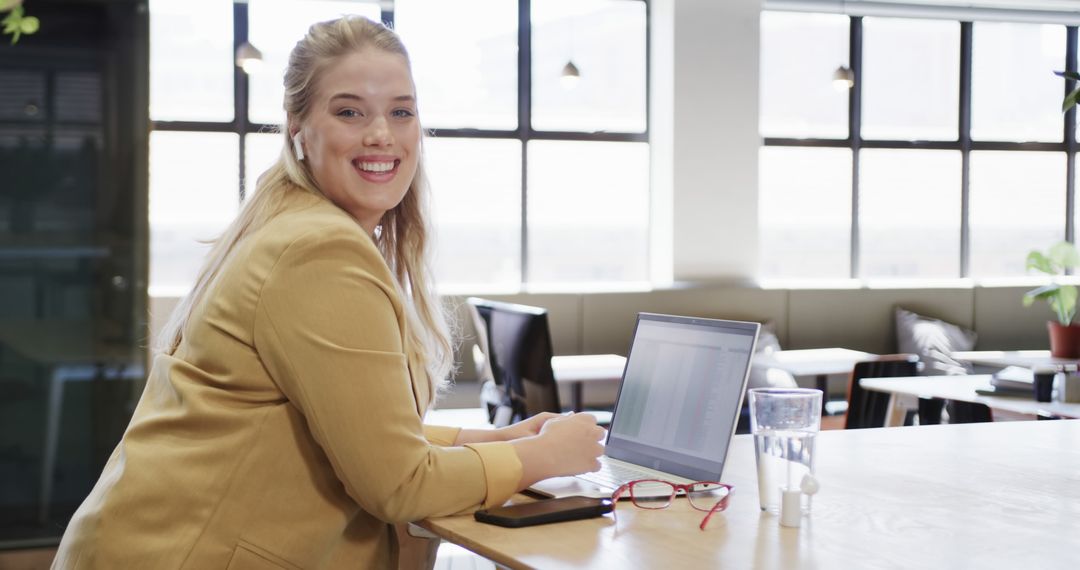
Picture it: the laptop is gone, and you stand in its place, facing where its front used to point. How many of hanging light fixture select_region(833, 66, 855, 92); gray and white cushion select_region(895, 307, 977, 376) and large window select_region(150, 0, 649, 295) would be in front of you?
0

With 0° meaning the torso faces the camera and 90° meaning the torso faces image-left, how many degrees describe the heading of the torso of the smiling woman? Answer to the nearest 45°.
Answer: approximately 270°

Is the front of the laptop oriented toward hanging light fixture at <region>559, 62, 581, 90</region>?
no

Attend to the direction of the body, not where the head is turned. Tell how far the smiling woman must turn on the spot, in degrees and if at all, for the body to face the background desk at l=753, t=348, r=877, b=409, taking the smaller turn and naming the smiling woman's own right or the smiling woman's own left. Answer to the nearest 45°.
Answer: approximately 45° to the smiling woman's own left

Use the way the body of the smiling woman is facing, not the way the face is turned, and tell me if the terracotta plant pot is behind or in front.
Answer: in front

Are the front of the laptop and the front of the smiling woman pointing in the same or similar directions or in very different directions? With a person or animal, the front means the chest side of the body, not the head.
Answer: very different directions

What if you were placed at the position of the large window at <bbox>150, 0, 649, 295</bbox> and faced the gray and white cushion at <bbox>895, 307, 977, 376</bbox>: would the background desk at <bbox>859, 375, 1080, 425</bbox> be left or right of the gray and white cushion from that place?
right

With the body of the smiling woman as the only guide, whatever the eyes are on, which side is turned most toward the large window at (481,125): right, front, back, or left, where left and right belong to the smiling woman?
left

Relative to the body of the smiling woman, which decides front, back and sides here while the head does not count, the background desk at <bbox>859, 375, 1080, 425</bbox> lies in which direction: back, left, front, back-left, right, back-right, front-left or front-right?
front-left

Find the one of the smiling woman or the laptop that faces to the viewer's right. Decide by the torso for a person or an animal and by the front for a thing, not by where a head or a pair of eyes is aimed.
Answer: the smiling woman

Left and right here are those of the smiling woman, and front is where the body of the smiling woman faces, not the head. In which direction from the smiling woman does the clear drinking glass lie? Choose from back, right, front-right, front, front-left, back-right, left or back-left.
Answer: front

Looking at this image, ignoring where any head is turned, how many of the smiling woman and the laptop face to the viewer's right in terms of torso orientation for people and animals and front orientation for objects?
1

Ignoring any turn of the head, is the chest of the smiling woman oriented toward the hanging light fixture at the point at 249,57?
no

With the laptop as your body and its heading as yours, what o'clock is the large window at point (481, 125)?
The large window is roughly at 4 o'clock from the laptop.

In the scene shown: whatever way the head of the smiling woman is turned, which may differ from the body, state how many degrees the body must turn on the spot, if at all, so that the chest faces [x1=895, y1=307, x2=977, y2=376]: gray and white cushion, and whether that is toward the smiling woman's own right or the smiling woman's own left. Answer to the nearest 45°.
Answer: approximately 45° to the smiling woman's own left
